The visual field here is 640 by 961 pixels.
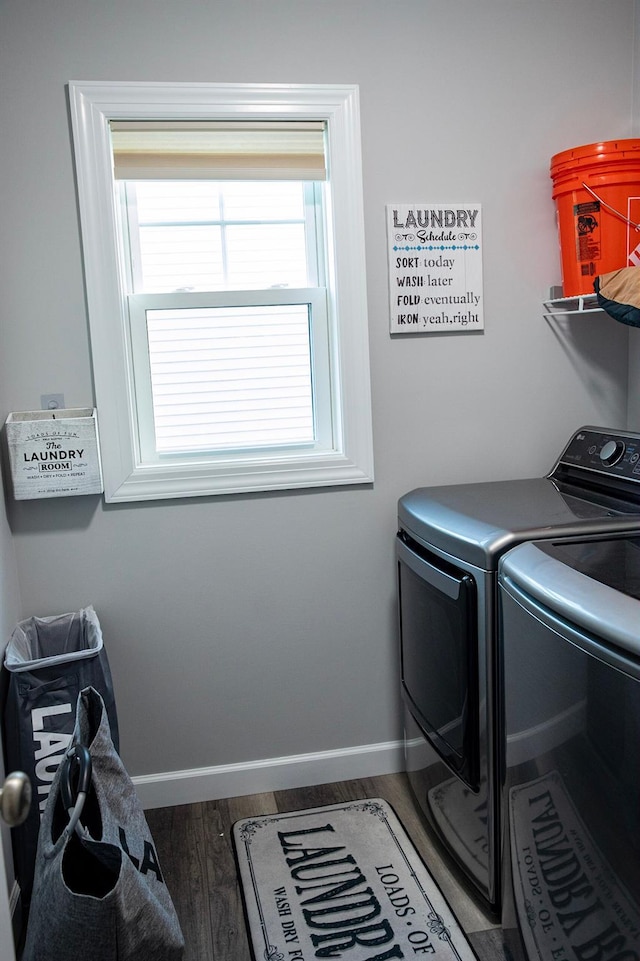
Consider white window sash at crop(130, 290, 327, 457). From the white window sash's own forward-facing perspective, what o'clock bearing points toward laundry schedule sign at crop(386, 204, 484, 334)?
The laundry schedule sign is roughly at 9 o'clock from the white window sash.

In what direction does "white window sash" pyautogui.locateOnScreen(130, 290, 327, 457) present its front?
toward the camera

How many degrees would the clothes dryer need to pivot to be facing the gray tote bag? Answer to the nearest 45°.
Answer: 0° — it already faces it

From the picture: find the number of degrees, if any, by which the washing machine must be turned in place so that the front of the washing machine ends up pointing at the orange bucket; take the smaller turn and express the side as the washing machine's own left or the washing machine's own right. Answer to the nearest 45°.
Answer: approximately 135° to the washing machine's own right

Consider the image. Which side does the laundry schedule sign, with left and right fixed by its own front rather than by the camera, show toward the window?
right

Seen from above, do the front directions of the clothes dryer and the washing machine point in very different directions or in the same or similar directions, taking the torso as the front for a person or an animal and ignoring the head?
same or similar directions

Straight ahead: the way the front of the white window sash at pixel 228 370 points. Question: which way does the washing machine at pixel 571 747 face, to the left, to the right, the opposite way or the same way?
to the right

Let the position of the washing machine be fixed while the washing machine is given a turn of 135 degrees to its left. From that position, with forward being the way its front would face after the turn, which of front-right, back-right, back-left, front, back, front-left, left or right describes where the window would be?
back-left

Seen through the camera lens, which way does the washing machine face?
facing the viewer and to the left of the viewer

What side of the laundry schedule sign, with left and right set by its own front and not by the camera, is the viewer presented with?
front

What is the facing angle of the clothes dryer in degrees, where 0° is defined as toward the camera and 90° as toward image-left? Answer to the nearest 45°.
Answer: approximately 45°

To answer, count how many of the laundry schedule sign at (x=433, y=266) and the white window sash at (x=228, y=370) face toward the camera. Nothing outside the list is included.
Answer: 2
